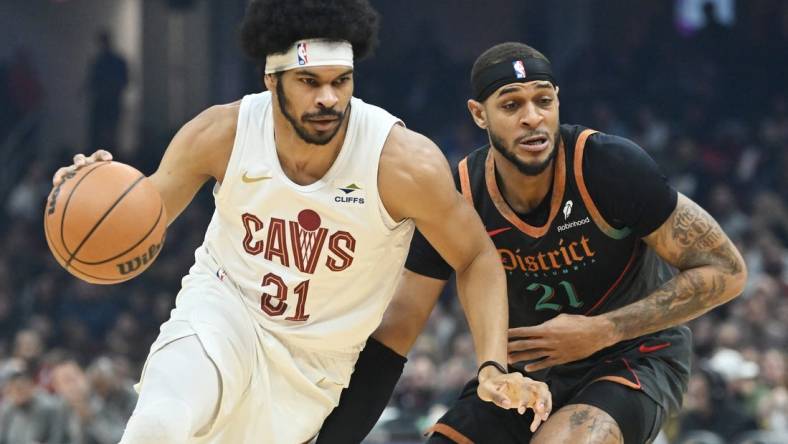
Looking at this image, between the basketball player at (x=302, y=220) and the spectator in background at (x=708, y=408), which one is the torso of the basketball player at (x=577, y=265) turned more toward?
the basketball player

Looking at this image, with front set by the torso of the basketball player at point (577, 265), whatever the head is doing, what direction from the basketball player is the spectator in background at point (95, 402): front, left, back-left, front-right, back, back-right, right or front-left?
right

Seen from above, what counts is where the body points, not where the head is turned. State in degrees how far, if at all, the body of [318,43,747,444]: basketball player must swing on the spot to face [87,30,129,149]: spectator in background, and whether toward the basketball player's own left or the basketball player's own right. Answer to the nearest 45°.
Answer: approximately 90° to the basketball player's own right

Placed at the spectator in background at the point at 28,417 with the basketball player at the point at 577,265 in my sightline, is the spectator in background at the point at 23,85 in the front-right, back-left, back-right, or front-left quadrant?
back-left

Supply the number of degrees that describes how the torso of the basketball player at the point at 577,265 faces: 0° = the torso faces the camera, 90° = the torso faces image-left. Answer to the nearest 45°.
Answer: approximately 45°

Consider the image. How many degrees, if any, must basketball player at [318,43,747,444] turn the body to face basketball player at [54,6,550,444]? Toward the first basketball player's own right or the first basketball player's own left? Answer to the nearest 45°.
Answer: approximately 45° to the first basketball player's own right

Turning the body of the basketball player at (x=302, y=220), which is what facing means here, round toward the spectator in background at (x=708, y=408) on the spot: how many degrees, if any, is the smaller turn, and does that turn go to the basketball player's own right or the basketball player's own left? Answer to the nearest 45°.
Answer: approximately 135° to the basketball player's own left

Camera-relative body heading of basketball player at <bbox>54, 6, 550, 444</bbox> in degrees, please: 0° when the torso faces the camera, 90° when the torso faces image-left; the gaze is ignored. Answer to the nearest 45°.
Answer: approximately 0°
